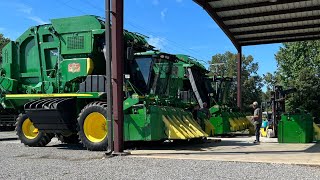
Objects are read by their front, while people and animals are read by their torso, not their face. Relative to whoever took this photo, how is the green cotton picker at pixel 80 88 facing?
facing the viewer and to the right of the viewer

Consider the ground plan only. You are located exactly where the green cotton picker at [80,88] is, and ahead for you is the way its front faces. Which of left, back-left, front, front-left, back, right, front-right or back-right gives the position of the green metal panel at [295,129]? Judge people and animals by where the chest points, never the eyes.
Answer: front-left
